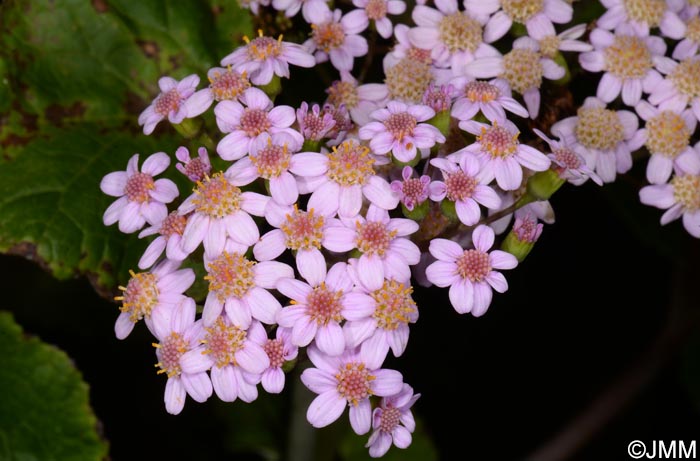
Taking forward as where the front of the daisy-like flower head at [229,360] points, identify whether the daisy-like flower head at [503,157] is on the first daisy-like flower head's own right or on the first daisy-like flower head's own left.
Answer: on the first daisy-like flower head's own left

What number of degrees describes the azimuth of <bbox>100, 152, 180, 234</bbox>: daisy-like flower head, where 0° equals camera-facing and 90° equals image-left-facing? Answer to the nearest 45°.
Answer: approximately 0°

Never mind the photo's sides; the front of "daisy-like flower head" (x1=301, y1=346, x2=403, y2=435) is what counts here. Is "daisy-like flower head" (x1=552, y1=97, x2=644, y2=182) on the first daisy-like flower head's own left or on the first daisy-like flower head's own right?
on the first daisy-like flower head's own left
